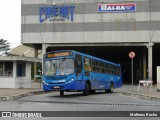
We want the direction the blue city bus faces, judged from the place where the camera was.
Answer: facing the viewer and to the left of the viewer
